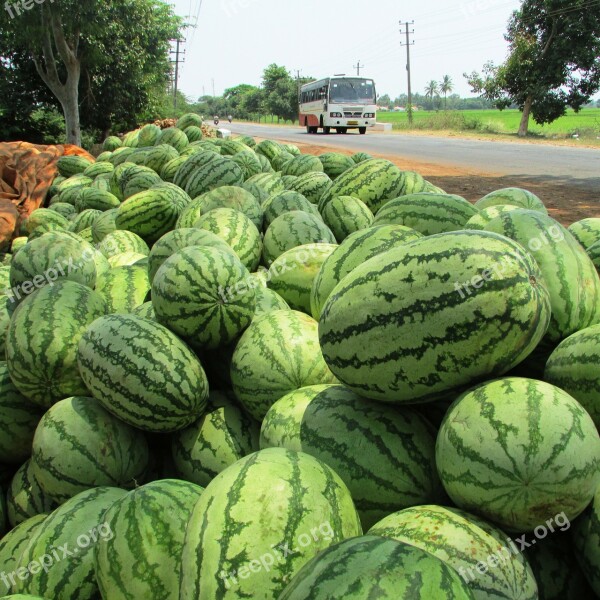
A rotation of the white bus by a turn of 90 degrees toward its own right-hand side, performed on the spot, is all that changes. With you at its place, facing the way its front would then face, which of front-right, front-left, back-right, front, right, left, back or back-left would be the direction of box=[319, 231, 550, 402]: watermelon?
front-left

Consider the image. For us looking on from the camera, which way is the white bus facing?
facing the viewer and to the right of the viewer

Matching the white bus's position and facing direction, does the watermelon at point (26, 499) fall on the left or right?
on its right

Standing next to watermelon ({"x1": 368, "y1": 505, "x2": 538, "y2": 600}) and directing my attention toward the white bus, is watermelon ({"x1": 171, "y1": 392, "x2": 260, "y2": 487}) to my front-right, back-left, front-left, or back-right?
front-left

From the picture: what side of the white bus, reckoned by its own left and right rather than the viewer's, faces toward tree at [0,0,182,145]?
right

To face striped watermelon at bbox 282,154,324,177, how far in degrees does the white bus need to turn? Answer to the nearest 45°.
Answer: approximately 45° to its right

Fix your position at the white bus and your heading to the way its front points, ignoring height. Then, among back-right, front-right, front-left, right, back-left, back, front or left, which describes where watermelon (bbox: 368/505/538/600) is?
front-right

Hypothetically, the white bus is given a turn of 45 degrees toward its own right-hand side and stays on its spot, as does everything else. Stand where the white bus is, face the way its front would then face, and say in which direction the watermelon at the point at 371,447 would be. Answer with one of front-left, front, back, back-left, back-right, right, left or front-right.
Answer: front

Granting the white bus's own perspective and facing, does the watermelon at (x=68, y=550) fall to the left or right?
on its right

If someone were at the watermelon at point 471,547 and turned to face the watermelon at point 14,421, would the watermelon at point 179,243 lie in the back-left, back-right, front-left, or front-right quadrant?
front-right

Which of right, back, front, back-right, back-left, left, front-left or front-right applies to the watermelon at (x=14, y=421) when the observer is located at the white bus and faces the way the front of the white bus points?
front-right

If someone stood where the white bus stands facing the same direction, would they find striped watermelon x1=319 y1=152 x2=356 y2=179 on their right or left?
on their right

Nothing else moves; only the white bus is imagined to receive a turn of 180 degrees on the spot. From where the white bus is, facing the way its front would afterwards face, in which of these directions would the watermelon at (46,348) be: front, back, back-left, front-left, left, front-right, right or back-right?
back-left

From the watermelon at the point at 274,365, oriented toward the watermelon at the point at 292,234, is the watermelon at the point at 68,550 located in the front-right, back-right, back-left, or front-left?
back-left

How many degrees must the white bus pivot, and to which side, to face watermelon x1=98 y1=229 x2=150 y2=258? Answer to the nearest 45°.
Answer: approximately 45° to its right

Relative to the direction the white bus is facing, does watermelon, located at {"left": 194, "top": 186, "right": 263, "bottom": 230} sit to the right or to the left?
on its right

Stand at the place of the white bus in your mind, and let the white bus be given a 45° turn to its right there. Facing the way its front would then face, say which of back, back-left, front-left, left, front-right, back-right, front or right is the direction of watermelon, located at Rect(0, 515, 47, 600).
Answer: front

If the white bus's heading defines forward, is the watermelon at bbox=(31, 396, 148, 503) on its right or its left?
on its right

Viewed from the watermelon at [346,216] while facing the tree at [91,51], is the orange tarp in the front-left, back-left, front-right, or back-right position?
front-left

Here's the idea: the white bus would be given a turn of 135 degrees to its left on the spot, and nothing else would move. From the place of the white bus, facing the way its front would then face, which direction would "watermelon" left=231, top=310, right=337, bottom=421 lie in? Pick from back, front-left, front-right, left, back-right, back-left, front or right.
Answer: back
